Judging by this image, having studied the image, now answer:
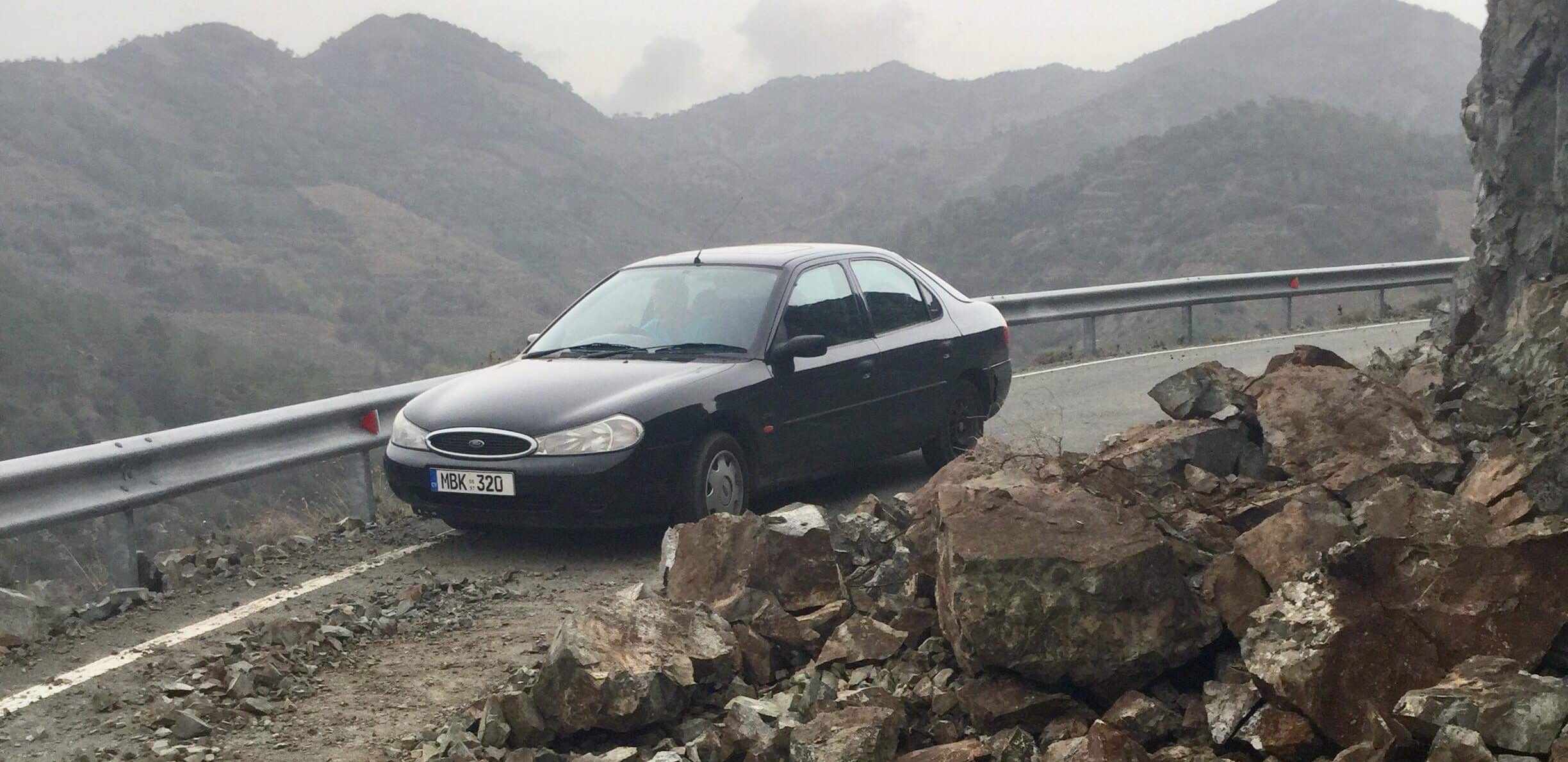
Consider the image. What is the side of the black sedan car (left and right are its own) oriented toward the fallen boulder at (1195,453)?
left

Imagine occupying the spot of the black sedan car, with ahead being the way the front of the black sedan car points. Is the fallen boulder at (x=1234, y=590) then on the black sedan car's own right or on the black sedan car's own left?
on the black sedan car's own left

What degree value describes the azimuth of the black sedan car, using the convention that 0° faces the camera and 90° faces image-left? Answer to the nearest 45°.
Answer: approximately 45°

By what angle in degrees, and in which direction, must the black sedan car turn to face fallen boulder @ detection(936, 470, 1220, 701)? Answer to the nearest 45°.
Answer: approximately 45° to its left

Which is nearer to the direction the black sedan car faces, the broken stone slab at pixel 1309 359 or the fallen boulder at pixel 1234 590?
the fallen boulder

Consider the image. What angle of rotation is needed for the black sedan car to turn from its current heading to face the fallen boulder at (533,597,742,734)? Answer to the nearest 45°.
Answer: approximately 45° to its left

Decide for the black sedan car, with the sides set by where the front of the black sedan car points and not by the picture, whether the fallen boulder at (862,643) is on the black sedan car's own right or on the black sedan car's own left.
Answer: on the black sedan car's own left

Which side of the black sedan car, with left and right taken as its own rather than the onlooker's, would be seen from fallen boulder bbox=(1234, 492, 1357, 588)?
left

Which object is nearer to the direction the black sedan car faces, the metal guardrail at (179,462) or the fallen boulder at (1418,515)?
the metal guardrail

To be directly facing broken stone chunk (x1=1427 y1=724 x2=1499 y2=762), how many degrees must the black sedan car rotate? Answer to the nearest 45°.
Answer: approximately 45° to its left

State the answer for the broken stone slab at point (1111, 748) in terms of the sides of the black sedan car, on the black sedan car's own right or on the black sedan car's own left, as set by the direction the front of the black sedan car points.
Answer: on the black sedan car's own left

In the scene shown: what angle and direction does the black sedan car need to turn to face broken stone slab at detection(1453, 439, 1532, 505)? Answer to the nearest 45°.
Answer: approximately 90° to its left

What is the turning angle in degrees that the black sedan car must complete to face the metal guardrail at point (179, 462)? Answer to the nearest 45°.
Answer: approximately 45° to its right

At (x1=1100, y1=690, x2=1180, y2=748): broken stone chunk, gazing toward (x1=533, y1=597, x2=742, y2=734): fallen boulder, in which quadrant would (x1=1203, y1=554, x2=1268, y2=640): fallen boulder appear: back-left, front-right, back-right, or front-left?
back-right

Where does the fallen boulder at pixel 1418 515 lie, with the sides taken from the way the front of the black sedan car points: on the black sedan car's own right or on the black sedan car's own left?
on the black sedan car's own left
